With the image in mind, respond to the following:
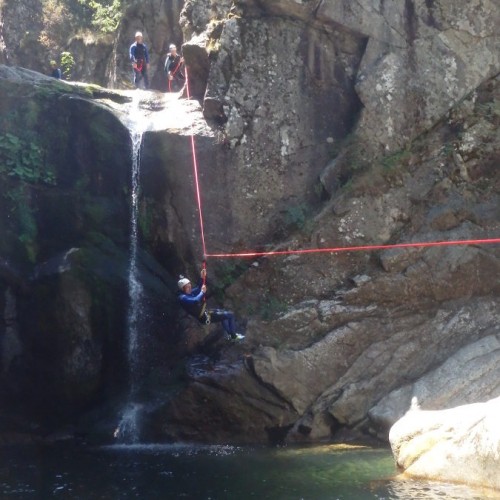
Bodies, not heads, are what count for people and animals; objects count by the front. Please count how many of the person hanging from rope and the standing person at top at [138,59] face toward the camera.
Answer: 1

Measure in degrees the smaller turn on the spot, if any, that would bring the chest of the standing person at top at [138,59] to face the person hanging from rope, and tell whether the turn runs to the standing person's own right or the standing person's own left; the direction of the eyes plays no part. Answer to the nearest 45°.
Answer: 0° — they already face them

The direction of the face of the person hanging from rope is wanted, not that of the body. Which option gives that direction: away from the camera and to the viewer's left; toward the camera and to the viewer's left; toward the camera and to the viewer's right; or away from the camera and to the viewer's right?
toward the camera and to the viewer's right

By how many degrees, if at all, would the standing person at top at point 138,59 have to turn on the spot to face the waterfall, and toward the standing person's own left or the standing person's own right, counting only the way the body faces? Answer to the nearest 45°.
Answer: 0° — they already face it

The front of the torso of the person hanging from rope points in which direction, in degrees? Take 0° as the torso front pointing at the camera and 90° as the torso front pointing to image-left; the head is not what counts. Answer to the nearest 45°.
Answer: approximately 270°

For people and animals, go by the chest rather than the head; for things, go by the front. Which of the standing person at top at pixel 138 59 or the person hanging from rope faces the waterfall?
the standing person at top

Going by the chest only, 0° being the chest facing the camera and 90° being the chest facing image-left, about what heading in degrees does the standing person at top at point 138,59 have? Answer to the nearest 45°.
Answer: approximately 0°

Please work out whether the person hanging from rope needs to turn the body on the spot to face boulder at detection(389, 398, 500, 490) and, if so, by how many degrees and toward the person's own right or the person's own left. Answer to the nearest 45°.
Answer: approximately 45° to the person's own right

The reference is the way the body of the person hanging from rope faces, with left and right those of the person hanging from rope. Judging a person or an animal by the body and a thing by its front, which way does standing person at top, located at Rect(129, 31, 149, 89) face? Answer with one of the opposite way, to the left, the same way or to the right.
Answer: to the right

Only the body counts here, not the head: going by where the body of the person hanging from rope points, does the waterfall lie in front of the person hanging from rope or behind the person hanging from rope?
behind
